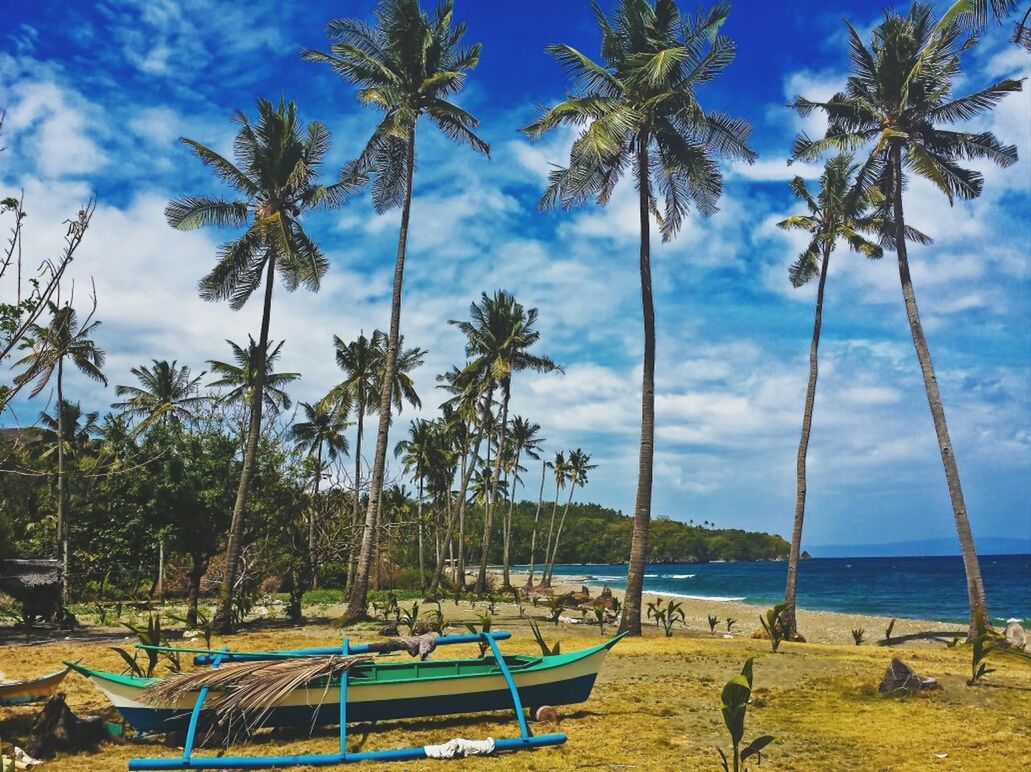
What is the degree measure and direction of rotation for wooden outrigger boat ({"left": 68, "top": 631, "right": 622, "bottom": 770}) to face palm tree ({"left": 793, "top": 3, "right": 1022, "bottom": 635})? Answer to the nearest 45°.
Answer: approximately 45° to its left

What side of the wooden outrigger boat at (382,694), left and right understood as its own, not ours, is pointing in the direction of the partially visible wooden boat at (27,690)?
back

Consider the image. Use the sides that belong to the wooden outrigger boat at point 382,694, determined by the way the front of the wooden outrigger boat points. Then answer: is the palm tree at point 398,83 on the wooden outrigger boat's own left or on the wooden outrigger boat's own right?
on the wooden outrigger boat's own left

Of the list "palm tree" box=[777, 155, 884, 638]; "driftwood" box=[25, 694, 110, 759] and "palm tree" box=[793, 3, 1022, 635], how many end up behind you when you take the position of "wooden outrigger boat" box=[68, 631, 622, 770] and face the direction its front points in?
1

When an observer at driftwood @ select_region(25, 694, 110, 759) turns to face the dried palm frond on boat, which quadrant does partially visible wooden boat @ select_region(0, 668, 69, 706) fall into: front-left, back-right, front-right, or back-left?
back-left

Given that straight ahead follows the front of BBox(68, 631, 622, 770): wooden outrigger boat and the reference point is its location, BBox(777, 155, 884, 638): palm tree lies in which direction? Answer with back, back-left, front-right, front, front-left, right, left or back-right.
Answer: front-left

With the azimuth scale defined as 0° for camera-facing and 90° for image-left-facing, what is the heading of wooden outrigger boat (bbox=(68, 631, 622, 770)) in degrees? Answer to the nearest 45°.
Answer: approximately 270°

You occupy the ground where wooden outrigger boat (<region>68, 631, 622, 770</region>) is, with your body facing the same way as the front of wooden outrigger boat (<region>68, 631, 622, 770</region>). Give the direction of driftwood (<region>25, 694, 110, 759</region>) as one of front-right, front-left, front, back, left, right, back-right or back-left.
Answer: back
